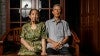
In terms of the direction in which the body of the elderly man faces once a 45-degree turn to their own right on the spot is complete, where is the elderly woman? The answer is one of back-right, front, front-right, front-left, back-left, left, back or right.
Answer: front

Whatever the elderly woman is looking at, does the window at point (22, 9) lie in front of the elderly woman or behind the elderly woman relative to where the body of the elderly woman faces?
behind

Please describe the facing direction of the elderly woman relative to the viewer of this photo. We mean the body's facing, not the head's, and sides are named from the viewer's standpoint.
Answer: facing the viewer

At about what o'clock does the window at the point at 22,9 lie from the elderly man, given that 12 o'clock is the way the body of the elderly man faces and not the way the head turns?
The window is roughly at 5 o'clock from the elderly man.
